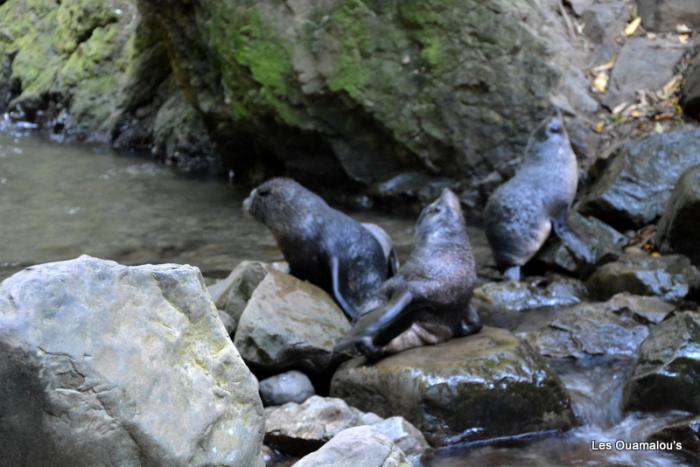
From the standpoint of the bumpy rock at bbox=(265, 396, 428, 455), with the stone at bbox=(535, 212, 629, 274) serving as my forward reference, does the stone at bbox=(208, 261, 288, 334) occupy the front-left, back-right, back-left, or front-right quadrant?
front-left

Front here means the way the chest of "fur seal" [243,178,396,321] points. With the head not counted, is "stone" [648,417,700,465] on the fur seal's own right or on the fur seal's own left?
on the fur seal's own left

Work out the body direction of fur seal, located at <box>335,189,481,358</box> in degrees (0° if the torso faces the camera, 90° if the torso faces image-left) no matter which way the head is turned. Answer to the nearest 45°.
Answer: approximately 315°

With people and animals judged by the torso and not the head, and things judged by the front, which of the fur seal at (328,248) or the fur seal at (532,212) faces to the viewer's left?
the fur seal at (328,248)

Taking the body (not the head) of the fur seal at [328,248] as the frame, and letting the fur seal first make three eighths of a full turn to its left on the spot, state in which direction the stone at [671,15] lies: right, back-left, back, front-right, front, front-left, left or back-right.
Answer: left

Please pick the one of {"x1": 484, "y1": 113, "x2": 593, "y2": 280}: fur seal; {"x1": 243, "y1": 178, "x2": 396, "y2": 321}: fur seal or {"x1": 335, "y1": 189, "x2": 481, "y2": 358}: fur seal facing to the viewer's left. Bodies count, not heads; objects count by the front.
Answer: {"x1": 243, "y1": 178, "x2": 396, "y2": 321}: fur seal

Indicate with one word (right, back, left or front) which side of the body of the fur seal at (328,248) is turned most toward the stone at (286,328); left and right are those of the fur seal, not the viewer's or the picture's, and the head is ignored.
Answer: left

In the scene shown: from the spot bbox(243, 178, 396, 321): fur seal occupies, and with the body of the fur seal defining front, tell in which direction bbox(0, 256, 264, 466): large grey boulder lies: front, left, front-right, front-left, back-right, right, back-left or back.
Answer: left

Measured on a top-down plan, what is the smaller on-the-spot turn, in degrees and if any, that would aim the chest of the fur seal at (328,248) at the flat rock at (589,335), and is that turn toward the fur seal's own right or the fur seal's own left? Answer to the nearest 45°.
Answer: approximately 135° to the fur seal's own left

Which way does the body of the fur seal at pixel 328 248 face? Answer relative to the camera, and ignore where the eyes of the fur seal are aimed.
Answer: to the viewer's left

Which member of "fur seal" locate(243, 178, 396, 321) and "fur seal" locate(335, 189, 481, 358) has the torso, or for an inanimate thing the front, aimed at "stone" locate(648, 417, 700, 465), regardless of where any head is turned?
"fur seal" locate(335, 189, 481, 358)

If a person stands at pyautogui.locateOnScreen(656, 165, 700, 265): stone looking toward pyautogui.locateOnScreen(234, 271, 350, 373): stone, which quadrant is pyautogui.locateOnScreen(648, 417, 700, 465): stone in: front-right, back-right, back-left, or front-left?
front-left
